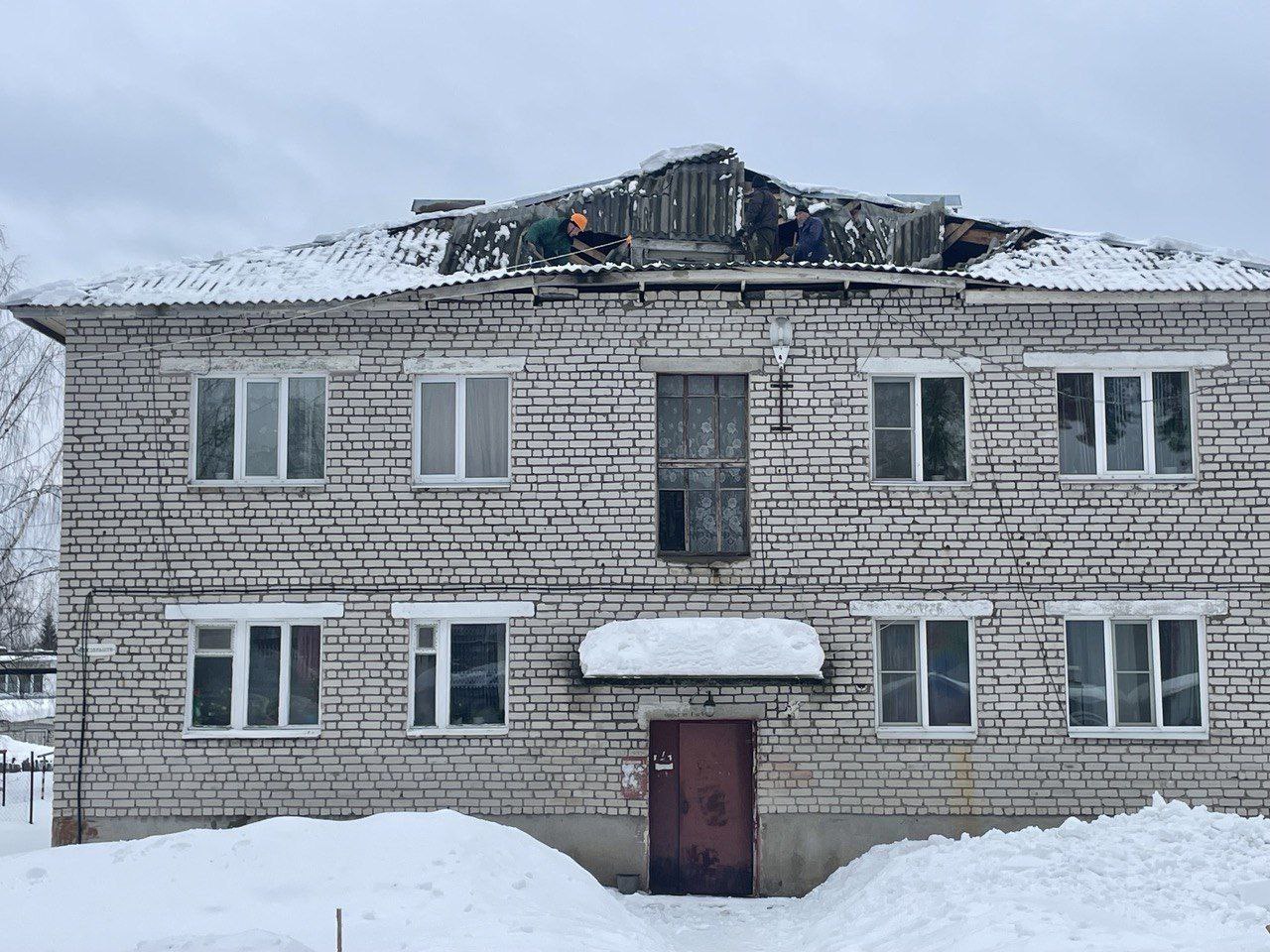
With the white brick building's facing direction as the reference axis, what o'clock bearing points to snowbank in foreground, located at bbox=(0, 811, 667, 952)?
The snowbank in foreground is roughly at 1 o'clock from the white brick building.

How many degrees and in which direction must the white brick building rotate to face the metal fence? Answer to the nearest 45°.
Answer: approximately 135° to its right

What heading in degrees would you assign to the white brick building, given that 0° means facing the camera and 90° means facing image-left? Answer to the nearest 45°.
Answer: approximately 0°
